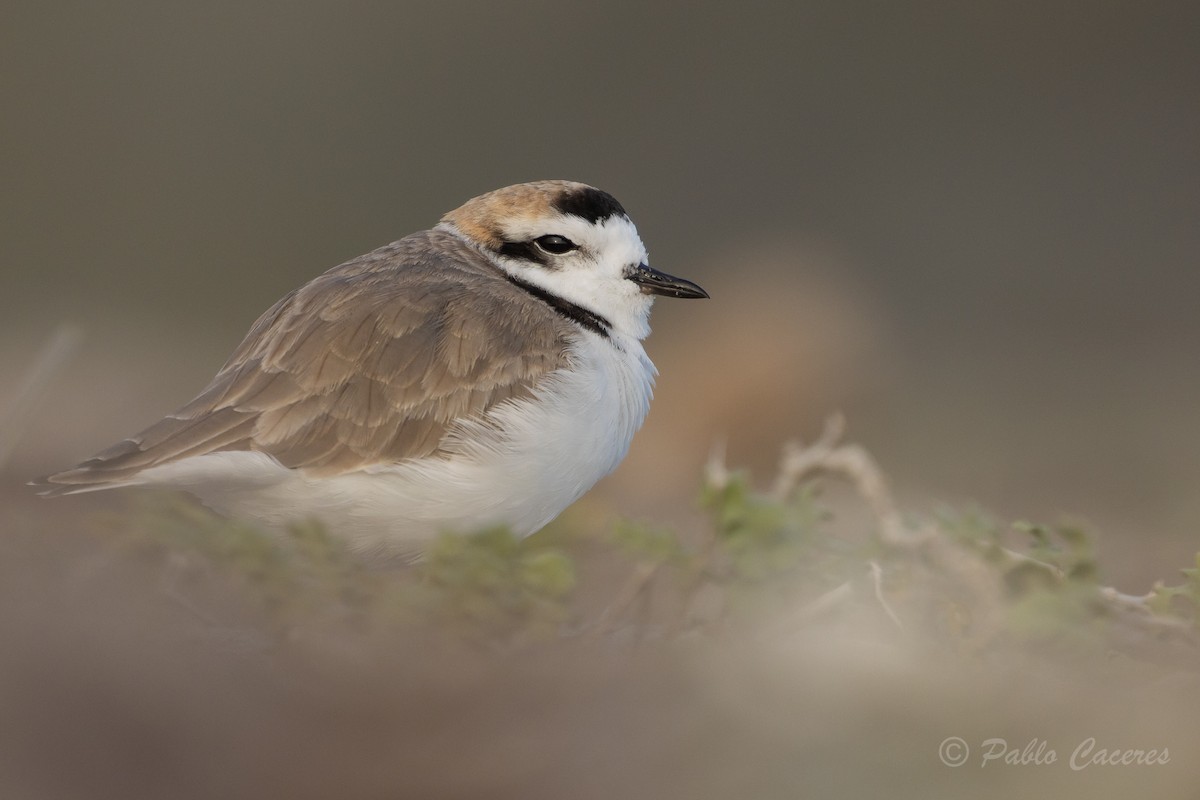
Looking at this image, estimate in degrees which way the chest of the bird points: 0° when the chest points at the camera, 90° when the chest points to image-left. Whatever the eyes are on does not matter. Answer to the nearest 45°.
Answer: approximately 270°

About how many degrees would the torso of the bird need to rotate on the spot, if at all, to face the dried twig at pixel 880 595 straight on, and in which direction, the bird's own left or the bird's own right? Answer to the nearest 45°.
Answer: approximately 45° to the bird's own right

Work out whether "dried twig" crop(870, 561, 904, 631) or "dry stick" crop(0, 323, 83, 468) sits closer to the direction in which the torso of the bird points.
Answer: the dried twig

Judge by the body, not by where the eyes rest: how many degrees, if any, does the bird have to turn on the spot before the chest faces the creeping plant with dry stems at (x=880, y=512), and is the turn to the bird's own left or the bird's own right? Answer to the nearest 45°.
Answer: approximately 45° to the bird's own right
